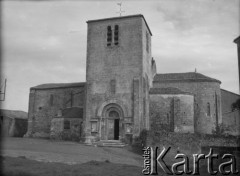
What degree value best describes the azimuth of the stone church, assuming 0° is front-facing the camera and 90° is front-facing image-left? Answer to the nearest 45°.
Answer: approximately 0°

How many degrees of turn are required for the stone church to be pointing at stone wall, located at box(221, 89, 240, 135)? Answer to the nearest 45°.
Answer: approximately 135° to its left

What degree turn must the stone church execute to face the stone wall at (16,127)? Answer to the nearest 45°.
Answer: approximately 135° to its right

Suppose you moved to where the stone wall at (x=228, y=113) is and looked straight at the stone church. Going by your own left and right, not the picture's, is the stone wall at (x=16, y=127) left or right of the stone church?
right
